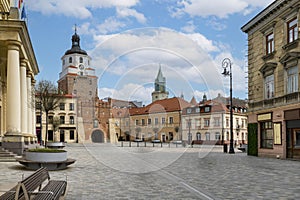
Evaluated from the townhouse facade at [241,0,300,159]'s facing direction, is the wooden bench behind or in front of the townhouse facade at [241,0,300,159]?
in front

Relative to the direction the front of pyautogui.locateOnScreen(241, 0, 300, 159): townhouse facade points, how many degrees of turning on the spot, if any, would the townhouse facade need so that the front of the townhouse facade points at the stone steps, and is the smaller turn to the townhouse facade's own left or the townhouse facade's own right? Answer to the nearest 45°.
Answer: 0° — it already faces it

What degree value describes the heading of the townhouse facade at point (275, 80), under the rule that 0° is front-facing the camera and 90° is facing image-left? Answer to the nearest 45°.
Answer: approximately 45°
